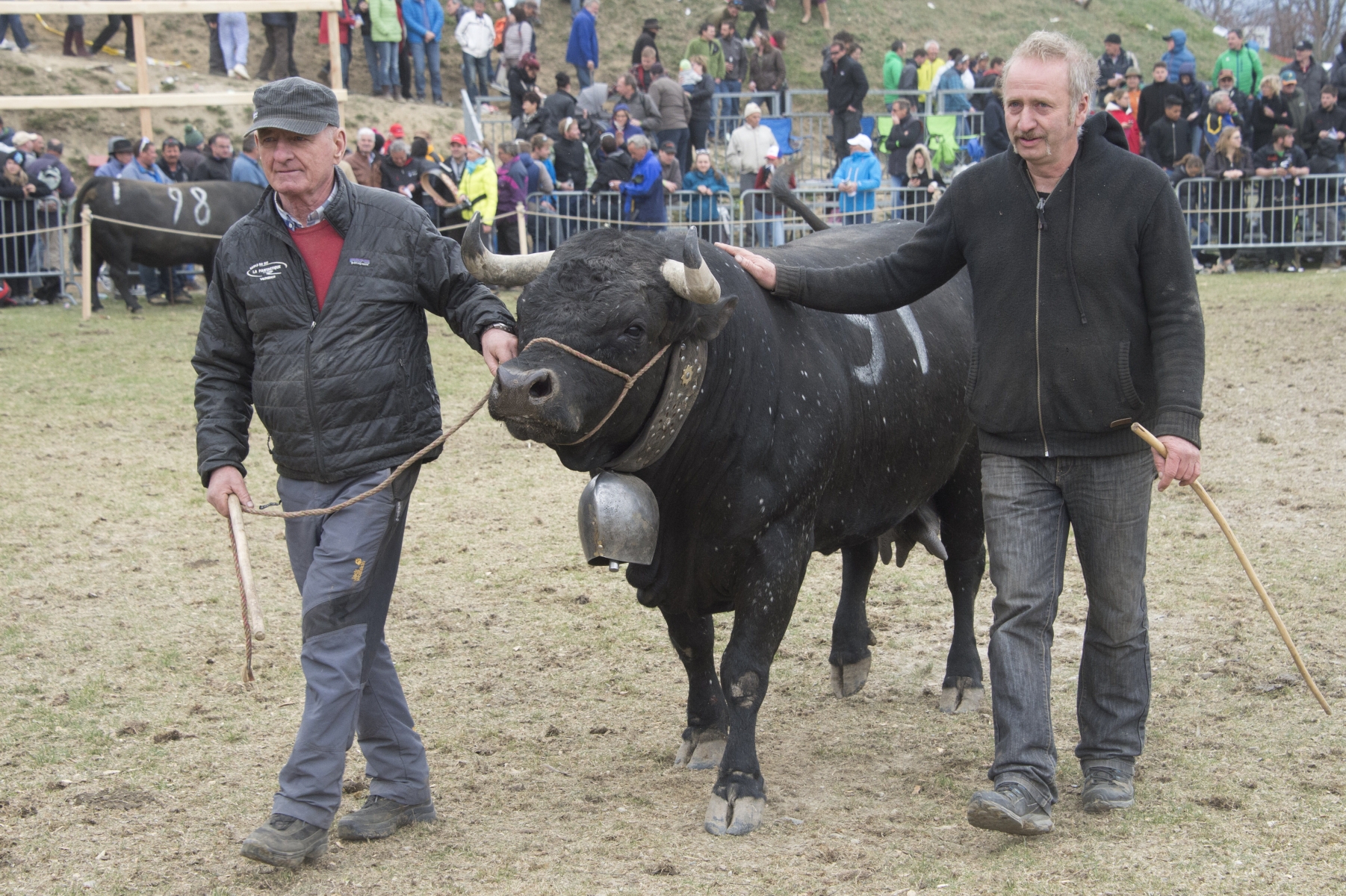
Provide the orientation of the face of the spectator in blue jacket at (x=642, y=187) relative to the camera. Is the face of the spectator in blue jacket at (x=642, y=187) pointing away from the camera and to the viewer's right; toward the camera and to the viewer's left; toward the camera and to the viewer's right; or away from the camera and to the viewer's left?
toward the camera and to the viewer's left

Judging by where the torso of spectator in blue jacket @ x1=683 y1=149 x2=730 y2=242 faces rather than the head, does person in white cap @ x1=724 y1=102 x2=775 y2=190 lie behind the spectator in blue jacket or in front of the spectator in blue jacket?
behind

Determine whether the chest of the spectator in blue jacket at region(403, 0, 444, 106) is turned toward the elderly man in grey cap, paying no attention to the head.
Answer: yes

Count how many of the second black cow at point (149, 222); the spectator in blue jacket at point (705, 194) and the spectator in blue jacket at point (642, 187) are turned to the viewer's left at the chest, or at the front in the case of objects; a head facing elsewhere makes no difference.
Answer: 1

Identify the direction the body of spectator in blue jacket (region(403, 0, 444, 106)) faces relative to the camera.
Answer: toward the camera

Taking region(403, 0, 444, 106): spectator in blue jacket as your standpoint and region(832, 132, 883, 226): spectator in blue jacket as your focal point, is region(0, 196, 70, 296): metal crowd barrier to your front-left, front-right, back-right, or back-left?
front-right

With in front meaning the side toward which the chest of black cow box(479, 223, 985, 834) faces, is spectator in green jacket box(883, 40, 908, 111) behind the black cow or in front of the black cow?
behind

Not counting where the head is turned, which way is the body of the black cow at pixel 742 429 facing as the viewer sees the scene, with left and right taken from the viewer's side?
facing the viewer and to the left of the viewer
